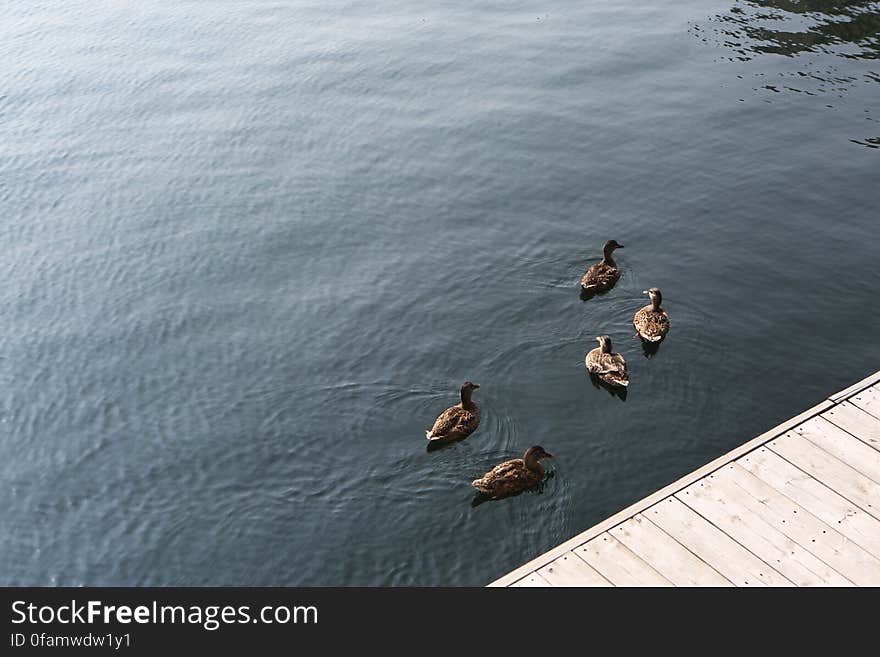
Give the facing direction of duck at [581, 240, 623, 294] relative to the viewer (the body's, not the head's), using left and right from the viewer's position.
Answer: facing away from the viewer and to the right of the viewer

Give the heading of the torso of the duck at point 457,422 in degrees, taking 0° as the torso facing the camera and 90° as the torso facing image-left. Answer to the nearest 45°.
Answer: approximately 225°

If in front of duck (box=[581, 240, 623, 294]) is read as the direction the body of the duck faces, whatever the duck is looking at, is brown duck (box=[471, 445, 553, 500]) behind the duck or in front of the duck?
behind

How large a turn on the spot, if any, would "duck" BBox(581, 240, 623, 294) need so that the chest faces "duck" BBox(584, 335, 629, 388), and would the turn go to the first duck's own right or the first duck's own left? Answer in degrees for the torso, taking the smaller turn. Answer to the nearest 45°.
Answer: approximately 135° to the first duck's own right

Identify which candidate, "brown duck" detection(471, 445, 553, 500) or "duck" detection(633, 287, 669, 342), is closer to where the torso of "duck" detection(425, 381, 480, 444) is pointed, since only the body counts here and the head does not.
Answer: the duck

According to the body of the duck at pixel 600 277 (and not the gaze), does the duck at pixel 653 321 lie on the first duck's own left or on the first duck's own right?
on the first duck's own right

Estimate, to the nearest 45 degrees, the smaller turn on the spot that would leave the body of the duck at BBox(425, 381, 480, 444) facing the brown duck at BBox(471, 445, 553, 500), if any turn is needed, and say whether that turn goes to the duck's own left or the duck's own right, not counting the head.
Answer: approximately 90° to the duck's own right

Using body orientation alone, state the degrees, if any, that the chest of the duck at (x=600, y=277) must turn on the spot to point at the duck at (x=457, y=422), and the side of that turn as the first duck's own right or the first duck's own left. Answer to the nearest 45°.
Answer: approximately 180°
